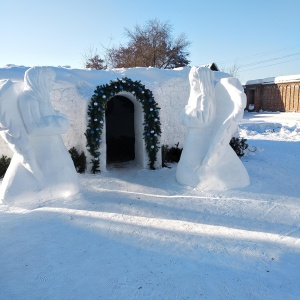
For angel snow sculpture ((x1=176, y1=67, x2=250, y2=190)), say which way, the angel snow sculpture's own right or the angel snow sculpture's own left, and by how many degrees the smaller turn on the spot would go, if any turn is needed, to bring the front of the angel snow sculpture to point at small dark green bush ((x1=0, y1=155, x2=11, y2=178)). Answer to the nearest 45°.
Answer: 0° — it already faces it

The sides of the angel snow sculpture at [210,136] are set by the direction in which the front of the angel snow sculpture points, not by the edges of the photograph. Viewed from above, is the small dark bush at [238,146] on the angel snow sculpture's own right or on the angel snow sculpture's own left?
on the angel snow sculpture's own right

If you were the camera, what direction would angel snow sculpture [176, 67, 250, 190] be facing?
facing to the left of the viewer

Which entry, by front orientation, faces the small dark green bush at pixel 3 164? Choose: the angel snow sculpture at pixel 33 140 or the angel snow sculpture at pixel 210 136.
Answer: the angel snow sculpture at pixel 210 136

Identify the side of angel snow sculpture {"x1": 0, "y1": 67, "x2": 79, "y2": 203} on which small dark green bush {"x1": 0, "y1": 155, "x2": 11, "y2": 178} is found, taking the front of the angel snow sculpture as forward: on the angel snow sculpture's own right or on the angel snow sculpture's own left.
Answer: on the angel snow sculpture's own left

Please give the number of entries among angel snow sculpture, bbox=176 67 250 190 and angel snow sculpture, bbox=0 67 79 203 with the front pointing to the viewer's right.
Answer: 1

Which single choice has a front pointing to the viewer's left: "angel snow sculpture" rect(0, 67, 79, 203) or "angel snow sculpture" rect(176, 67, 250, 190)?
"angel snow sculpture" rect(176, 67, 250, 190)

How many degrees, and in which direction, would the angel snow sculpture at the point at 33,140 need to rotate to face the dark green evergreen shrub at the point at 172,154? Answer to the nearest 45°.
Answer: approximately 45° to its left

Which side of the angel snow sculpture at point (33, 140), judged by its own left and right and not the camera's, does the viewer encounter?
right

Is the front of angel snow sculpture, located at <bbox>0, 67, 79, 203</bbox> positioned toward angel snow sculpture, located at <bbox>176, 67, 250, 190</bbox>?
yes
